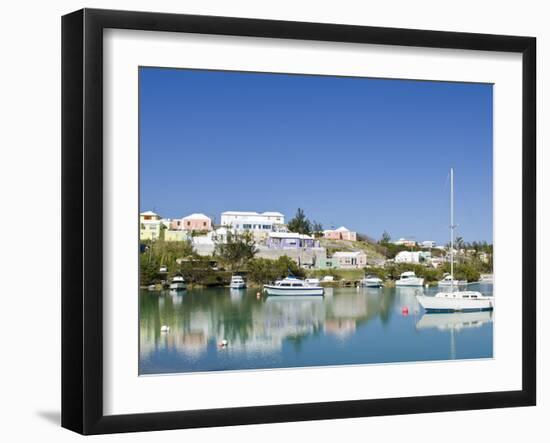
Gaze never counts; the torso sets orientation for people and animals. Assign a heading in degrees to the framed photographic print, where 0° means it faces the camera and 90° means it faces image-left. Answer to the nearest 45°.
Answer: approximately 315°
